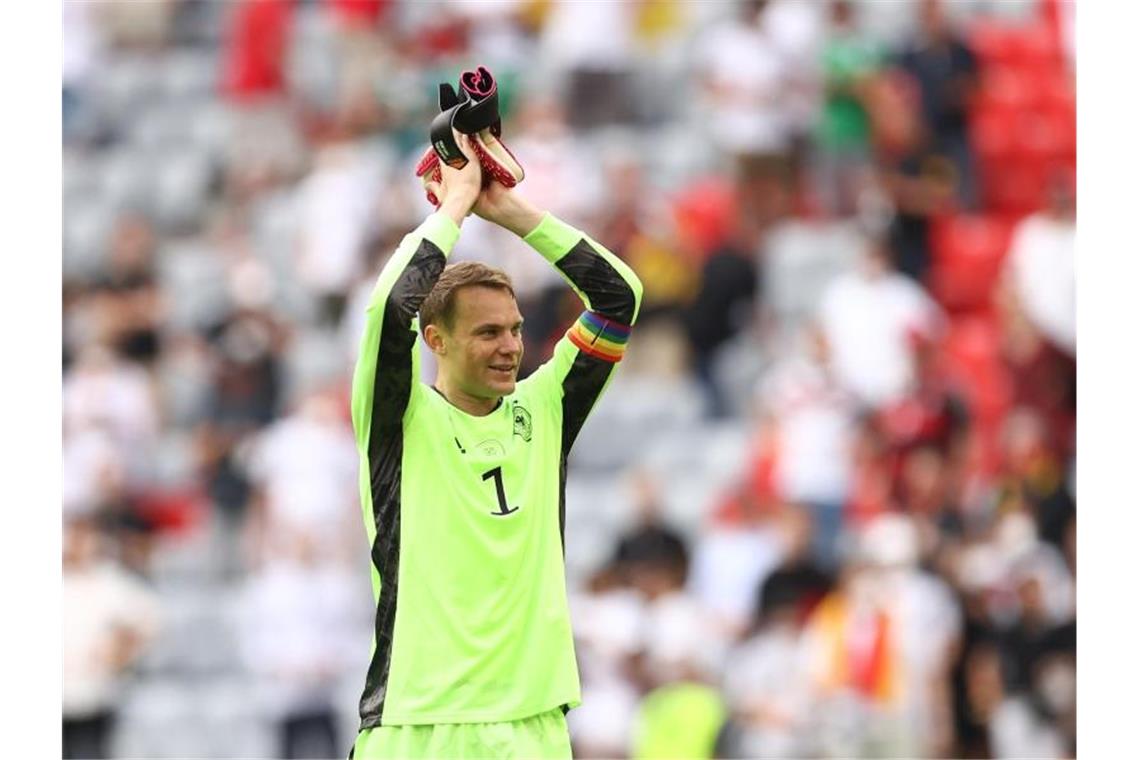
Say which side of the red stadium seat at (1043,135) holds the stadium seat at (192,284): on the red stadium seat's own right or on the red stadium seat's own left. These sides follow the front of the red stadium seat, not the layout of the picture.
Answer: on the red stadium seat's own right

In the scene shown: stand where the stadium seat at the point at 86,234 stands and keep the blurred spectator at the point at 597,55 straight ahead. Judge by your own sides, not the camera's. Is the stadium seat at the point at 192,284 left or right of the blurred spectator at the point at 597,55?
right

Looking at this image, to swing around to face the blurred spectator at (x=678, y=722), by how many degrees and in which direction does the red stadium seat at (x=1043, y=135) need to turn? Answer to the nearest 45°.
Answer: approximately 45° to its right

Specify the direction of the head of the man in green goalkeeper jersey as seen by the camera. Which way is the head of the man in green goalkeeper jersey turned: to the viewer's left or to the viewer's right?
to the viewer's right

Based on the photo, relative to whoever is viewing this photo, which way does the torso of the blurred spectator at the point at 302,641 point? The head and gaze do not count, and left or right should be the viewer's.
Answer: facing the viewer

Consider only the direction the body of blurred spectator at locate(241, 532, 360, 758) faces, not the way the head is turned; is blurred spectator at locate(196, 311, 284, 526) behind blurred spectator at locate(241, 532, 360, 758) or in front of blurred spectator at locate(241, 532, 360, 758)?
behind

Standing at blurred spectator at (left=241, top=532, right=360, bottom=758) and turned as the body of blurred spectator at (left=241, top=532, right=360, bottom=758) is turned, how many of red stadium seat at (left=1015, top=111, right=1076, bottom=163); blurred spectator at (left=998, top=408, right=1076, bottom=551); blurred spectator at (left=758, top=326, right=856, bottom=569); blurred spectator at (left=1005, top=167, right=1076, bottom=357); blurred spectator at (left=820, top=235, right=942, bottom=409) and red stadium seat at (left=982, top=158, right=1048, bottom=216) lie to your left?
6

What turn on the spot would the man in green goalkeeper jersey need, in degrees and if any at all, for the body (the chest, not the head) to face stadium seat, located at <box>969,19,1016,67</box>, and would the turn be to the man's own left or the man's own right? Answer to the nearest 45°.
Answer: approximately 135° to the man's own left

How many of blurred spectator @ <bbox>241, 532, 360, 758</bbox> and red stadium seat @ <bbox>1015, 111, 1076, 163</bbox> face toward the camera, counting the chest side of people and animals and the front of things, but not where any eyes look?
2

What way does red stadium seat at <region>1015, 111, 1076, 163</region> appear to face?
toward the camera

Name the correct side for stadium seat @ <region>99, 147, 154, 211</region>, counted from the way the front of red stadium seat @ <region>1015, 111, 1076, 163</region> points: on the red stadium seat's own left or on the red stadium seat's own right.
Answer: on the red stadium seat's own right

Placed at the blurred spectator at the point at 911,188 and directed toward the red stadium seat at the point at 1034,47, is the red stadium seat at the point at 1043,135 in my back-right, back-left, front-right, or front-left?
front-right
